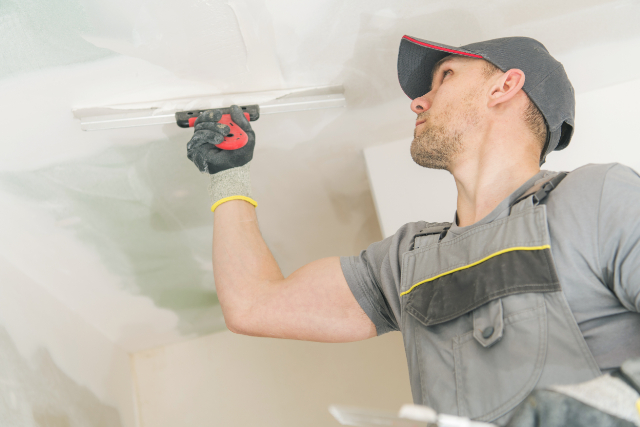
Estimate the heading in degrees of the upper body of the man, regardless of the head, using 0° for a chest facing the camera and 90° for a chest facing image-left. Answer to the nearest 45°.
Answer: approximately 45°

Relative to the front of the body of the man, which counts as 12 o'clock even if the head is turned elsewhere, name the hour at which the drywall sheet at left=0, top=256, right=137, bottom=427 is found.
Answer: The drywall sheet is roughly at 2 o'clock from the man.
